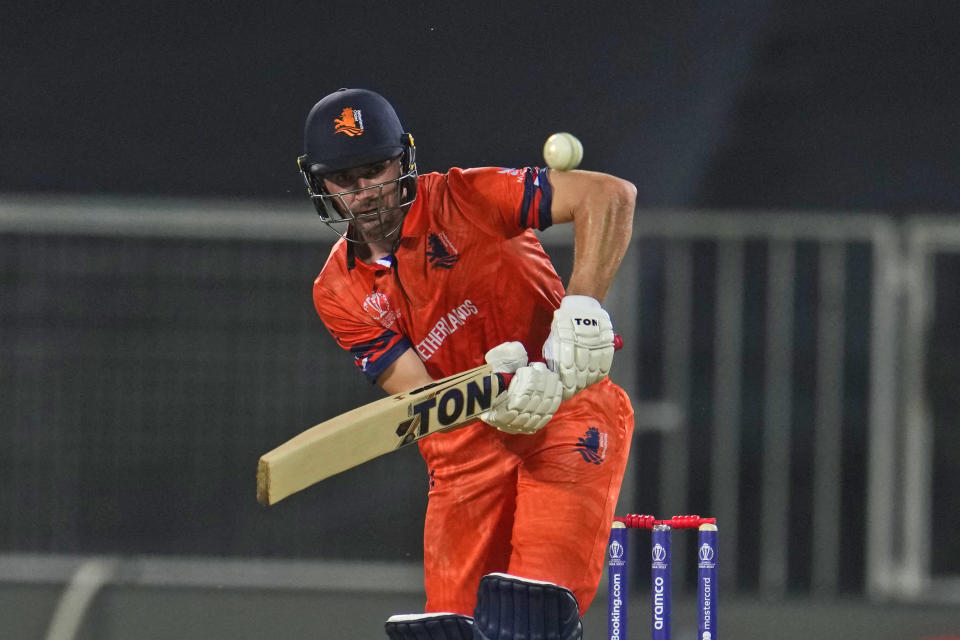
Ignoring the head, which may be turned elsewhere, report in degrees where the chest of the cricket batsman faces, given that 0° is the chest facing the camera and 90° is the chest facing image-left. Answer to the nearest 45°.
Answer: approximately 0°
